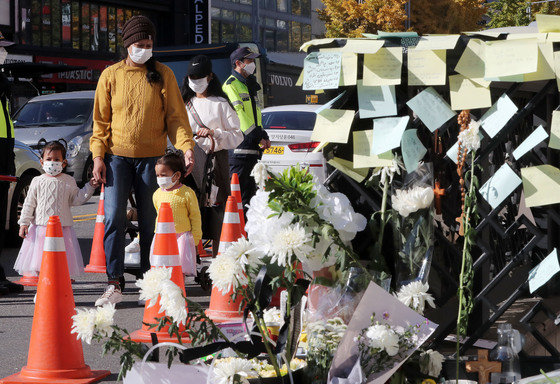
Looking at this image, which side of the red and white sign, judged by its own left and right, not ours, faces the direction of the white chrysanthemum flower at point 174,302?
front

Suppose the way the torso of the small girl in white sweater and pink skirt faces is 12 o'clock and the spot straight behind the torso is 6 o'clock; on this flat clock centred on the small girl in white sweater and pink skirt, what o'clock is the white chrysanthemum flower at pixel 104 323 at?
The white chrysanthemum flower is roughly at 12 o'clock from the small girl in white sweater and pink skirt.

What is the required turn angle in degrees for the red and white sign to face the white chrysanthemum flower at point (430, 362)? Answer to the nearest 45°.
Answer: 0° — it already faces it

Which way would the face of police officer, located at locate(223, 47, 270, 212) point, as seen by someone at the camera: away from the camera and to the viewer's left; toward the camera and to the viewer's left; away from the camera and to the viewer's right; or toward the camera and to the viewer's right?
toward the camera and to the viewer's right

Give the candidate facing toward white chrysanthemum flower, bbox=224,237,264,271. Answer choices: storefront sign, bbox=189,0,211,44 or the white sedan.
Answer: the storefront sign

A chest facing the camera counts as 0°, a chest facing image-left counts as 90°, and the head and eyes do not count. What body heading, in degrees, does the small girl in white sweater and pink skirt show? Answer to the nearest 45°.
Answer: approximately 0°

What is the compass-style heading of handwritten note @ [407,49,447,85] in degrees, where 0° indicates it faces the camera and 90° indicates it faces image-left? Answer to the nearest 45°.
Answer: approximately 0°

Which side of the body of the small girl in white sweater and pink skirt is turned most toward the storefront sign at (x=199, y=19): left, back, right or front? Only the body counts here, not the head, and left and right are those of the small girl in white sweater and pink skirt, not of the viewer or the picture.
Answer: back

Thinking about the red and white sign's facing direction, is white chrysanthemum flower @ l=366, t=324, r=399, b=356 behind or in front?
in front
